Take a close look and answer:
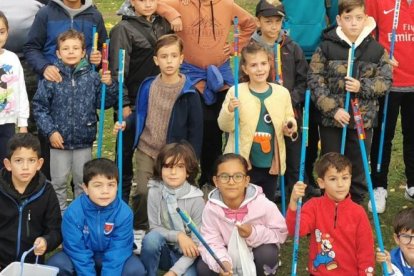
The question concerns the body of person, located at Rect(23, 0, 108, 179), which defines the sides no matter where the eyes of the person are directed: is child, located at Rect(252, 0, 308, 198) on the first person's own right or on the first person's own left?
on the first person's own left

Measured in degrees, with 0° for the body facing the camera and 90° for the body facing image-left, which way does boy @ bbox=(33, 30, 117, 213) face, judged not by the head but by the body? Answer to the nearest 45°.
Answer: approximately 0°

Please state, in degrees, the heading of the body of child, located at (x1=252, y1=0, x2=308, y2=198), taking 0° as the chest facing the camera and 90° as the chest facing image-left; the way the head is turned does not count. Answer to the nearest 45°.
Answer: approximately 45°
